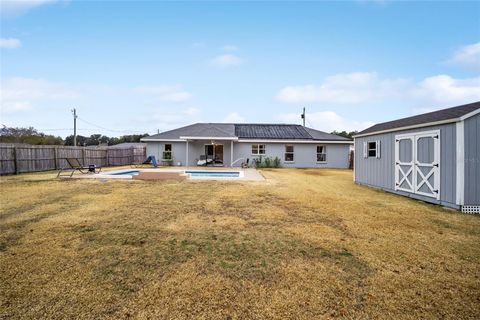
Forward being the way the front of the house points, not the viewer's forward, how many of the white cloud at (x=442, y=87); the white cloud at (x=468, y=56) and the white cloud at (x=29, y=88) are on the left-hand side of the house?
1

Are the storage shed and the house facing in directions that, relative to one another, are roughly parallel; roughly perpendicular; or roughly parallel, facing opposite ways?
roughly perpendicular

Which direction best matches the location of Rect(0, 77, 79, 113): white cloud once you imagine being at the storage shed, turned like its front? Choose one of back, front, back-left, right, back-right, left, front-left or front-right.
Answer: front-right

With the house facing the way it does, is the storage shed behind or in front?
behind

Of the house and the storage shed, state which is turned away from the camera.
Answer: the house

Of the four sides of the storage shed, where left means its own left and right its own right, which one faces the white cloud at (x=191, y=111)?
right

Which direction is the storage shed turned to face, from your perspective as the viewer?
facing the viewer and to the left of the viewer
